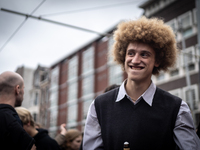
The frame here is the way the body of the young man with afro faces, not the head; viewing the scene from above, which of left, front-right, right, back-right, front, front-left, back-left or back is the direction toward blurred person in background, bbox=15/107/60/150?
back-right

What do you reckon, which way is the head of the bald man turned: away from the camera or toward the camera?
away from the camera

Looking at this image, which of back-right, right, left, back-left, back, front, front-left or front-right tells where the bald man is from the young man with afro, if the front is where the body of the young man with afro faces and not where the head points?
right

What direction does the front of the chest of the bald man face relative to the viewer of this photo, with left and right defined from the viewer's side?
facing away from the viewer and to the right of the viewer

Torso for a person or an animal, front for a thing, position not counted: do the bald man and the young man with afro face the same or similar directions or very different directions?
very different directions

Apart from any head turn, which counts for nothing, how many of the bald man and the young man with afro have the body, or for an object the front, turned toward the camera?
1

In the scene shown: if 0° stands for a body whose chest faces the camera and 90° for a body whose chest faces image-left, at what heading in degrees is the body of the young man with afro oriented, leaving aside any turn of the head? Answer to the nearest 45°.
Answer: approximately 0°
